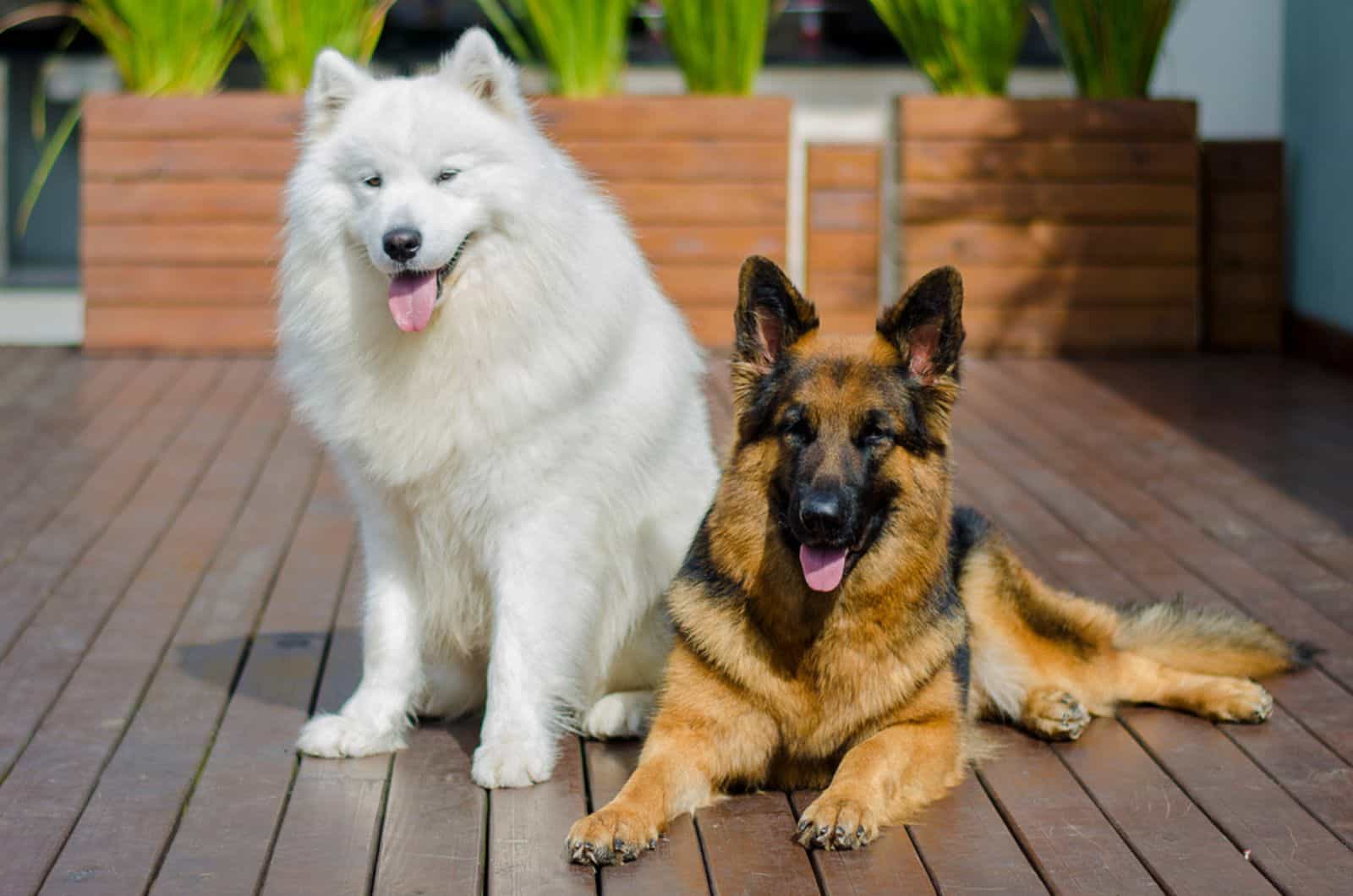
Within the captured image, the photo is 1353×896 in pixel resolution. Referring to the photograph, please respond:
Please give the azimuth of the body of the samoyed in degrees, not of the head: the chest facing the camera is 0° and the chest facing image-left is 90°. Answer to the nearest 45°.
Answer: approximately 45°

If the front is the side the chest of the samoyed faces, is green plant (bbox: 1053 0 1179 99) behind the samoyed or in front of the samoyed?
behind

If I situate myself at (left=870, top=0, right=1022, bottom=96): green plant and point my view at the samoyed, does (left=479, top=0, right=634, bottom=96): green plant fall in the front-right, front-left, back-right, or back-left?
front-right

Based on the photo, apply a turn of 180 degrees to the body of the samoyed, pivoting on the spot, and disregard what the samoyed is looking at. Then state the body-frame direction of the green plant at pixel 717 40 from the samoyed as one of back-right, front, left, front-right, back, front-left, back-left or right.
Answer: front-left

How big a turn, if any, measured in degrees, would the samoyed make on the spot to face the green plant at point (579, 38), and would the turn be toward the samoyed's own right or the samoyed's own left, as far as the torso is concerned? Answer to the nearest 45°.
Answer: approximately 135° to the samoyed's own right

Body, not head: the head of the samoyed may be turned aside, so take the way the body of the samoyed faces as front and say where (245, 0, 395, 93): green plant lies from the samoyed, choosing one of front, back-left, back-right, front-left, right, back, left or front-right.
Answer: back-right

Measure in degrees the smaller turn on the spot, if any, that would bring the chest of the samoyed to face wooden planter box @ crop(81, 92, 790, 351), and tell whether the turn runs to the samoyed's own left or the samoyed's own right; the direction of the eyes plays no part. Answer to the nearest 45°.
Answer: approximately 135° to the samoyed's own right

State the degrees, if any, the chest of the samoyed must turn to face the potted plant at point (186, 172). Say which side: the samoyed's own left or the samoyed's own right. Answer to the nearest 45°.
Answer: approximately 135° to the samoyed's own right

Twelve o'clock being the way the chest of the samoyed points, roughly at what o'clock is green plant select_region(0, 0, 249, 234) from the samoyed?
The green plant is roughly at 4 o'clock from the samoyed.
